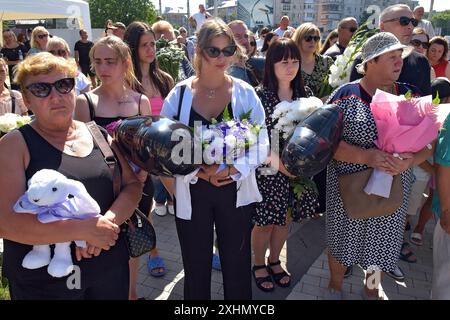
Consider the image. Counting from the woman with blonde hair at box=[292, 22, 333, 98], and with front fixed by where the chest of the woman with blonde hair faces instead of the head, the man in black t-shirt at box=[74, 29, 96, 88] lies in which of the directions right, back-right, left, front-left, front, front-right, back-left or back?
back-right

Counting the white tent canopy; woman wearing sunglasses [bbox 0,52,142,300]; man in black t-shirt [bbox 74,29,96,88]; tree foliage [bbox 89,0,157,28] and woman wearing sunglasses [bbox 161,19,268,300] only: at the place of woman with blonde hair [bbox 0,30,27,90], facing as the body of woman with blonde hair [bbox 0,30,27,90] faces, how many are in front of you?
2

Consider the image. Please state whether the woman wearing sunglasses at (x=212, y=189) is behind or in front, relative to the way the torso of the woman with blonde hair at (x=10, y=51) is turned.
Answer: in front

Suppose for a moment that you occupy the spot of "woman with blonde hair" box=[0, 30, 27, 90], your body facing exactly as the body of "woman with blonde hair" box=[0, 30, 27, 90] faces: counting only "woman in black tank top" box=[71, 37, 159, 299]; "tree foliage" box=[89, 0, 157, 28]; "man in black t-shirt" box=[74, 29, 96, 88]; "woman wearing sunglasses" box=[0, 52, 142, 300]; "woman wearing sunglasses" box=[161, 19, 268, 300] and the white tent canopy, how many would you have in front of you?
3

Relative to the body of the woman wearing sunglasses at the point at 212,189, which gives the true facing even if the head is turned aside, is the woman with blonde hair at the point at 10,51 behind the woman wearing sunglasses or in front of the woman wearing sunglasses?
behind

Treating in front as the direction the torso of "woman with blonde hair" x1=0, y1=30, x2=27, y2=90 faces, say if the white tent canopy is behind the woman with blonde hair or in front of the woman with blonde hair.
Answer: behind

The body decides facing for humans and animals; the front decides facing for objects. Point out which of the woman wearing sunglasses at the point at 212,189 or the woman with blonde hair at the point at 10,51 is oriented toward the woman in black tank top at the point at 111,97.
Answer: the woman with blonde hair

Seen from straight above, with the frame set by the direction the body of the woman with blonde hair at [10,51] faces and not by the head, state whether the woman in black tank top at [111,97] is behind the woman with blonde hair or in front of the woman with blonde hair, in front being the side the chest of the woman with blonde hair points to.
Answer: in front

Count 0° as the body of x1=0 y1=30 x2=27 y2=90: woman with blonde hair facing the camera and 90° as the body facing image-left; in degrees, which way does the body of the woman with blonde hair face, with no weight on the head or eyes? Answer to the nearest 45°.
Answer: approximately 0°

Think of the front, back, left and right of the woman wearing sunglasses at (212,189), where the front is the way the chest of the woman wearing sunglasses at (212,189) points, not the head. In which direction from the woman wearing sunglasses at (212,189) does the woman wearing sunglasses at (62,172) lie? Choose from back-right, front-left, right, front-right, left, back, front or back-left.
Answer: front-right

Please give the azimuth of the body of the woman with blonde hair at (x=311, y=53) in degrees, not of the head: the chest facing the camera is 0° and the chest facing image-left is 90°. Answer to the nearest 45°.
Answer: approximately 0°
